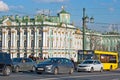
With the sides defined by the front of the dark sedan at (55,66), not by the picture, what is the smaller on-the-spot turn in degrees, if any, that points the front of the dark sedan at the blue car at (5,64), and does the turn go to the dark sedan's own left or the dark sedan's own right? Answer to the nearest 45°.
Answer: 0° — it already faces it

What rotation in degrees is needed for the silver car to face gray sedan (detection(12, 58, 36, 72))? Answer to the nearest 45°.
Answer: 0° — it already faces it

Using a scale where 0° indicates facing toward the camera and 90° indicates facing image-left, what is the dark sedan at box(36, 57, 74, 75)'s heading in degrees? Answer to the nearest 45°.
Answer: approximately 45°

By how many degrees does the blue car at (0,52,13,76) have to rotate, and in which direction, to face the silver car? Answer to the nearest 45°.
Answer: approximately 135° to its right

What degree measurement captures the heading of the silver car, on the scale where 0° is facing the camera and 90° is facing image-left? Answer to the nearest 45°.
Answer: approximately 45°

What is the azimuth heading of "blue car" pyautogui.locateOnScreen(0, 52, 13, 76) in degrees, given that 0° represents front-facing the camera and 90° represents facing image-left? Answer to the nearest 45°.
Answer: approximately 90°
